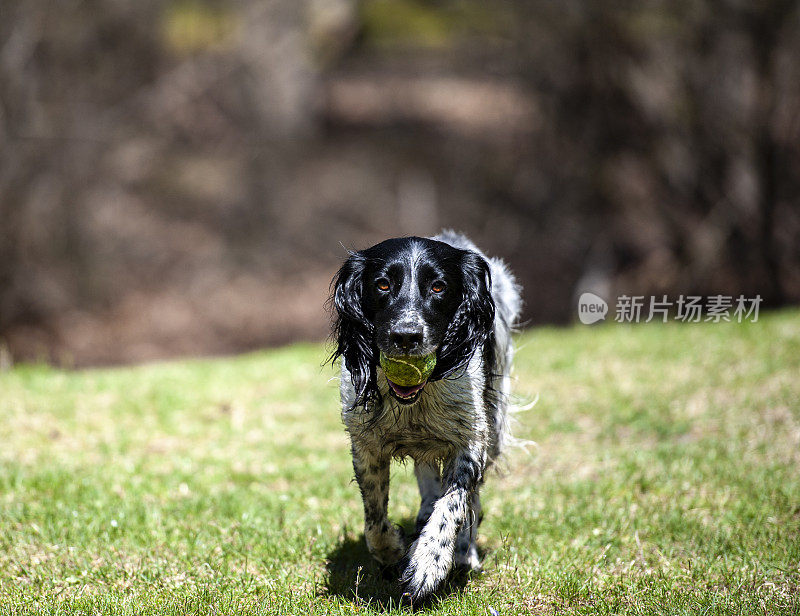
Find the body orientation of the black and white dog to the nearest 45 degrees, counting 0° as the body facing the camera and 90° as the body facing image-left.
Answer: approximately 0°
